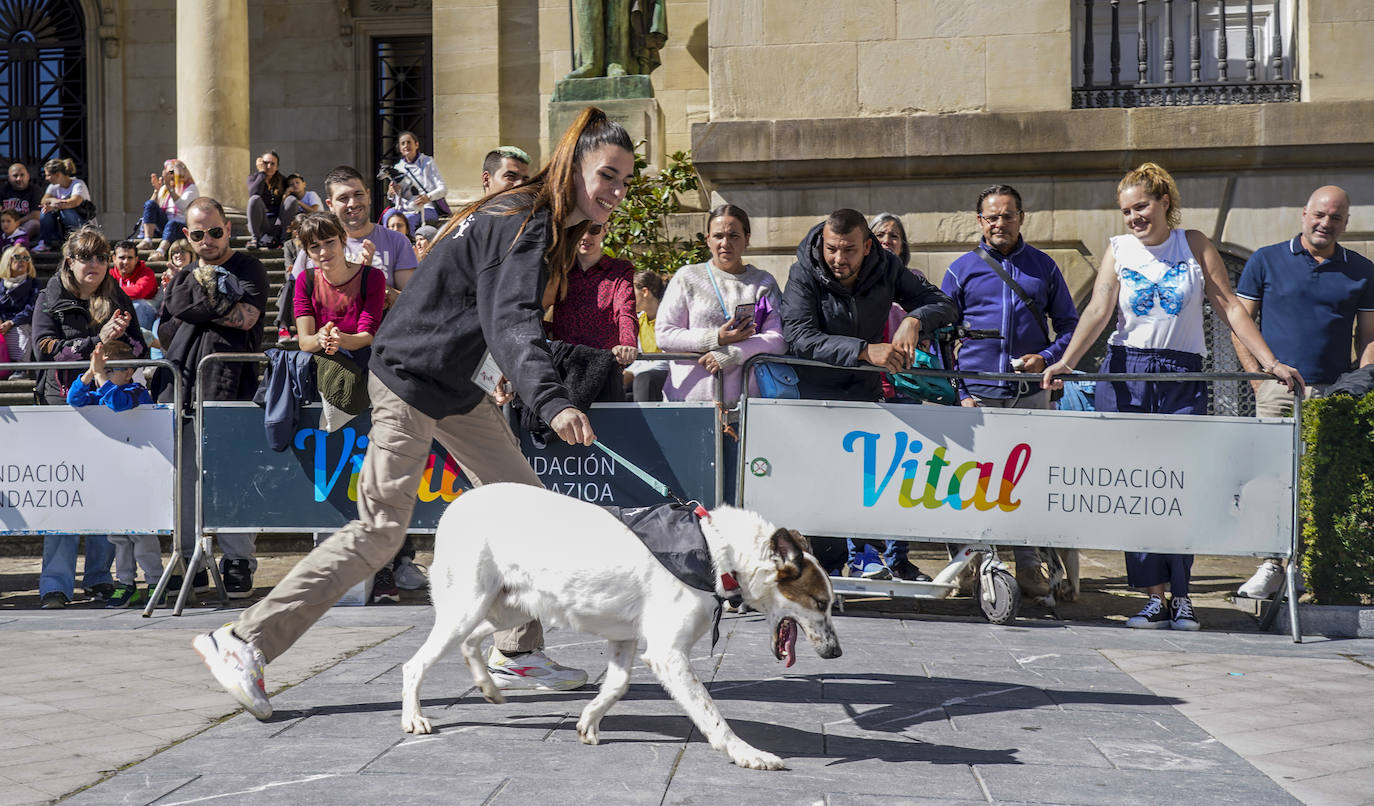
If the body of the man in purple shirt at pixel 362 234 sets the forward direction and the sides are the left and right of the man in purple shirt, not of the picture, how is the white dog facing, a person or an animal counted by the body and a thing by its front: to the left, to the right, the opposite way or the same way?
to the left

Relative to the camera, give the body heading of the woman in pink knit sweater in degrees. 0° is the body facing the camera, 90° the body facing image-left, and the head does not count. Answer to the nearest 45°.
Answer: approximately 0°

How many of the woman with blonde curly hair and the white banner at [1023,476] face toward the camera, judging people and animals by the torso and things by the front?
2

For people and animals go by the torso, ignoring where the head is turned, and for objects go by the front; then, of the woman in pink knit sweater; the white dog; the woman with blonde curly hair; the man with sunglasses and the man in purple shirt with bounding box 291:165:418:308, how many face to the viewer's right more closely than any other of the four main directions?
1

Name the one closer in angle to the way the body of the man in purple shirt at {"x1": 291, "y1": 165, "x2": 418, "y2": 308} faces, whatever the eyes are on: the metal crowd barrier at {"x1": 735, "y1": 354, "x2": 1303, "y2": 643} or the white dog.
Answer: the white dog

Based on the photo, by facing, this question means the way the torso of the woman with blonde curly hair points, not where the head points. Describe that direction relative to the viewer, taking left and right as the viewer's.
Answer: facing the viewer

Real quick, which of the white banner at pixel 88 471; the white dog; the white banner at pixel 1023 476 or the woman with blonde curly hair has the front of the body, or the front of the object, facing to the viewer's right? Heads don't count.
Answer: the white dog

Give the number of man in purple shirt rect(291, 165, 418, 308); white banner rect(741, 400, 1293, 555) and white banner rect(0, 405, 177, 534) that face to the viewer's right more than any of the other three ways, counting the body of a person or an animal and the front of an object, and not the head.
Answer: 0

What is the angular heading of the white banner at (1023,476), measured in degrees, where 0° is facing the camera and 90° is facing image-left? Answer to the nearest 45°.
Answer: approximately 0°

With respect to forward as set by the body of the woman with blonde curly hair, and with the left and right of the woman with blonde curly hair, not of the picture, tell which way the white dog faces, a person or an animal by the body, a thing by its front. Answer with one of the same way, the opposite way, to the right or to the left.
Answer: to the left

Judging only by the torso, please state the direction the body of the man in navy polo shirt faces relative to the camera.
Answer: toward the camera

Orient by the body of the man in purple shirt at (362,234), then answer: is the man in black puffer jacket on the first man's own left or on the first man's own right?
on the first man's own left

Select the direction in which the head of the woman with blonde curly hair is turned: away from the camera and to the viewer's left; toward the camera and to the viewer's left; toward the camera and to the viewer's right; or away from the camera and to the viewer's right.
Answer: toward the camera and to the viewer's left

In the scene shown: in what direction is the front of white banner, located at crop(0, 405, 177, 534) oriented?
toward the camera

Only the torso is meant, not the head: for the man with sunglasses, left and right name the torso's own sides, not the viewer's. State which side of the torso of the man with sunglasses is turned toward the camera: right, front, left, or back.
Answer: front
